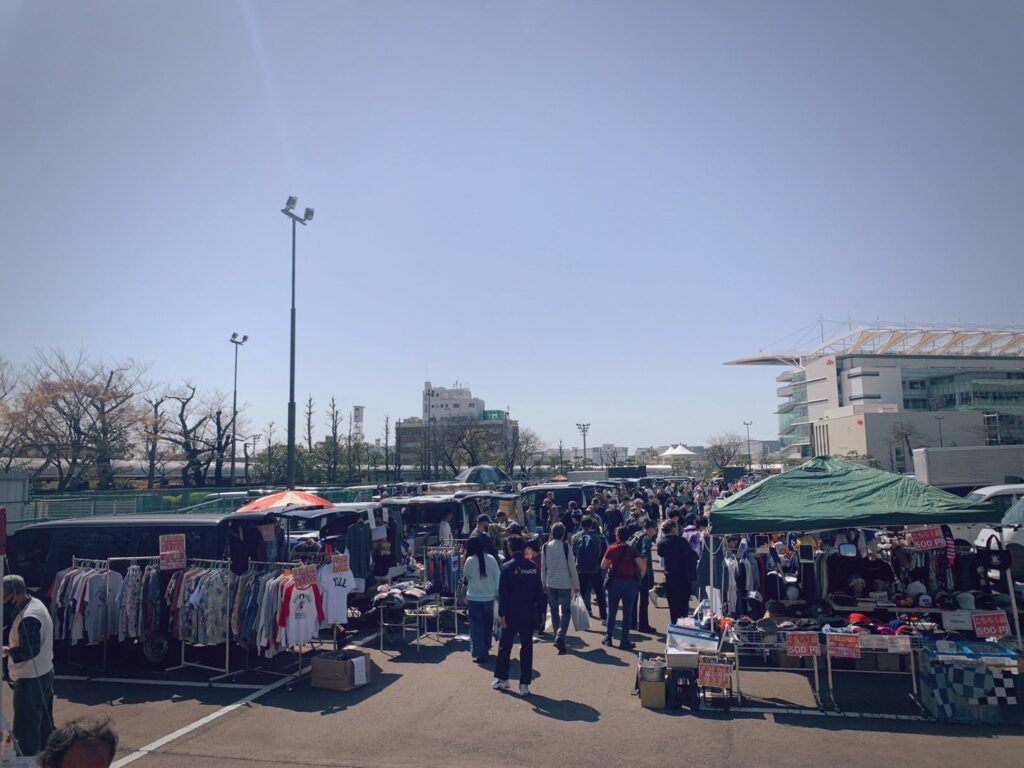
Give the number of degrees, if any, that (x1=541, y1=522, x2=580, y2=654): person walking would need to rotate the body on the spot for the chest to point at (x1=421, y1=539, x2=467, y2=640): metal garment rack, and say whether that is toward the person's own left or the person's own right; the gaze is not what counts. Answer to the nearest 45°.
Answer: approximately 45° to the person's own left

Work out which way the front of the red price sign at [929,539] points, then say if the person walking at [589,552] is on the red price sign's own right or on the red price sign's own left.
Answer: on the red price sign's own right

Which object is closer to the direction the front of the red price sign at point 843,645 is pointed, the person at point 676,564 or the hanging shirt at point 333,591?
the hanging shirt

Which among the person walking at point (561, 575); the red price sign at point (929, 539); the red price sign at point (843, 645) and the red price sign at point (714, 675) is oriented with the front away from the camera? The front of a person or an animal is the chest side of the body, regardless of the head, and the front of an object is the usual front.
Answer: the person walking

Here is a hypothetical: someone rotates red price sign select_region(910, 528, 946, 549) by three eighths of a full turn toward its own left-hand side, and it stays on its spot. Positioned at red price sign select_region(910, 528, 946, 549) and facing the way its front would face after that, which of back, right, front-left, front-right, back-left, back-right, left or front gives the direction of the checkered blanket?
back-right

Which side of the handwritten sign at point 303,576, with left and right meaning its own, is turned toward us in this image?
front

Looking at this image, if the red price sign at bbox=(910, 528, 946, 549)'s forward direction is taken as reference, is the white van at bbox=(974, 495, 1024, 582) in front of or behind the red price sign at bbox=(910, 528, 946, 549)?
behind

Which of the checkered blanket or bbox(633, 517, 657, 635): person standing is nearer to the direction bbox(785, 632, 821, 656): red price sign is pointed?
the checkered blanket

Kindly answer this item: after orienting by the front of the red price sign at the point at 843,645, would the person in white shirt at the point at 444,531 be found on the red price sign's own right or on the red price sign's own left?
on the red price sign's own right

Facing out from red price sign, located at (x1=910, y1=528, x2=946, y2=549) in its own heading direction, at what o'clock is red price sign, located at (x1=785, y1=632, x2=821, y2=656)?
red price sign, located at (x1=785, y1=632, x2=821, y2=656) is roughly at 1 o'clock from red price sign, located at (x1=910, y1=528, x2=946, y2=549).

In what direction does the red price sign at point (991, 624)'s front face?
toward the camera

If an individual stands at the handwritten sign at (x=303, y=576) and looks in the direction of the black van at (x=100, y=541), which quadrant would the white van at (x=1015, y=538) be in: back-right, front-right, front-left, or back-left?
back-right

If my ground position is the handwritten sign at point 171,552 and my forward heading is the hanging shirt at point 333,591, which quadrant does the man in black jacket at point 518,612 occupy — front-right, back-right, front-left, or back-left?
front-right

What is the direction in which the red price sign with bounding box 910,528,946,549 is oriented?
toward the camera

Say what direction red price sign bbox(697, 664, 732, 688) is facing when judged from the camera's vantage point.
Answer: facing the viewer

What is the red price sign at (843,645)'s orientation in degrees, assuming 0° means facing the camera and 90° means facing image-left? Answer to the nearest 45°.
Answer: approximately 0°

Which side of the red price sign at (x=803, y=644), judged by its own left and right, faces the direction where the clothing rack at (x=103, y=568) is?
right
